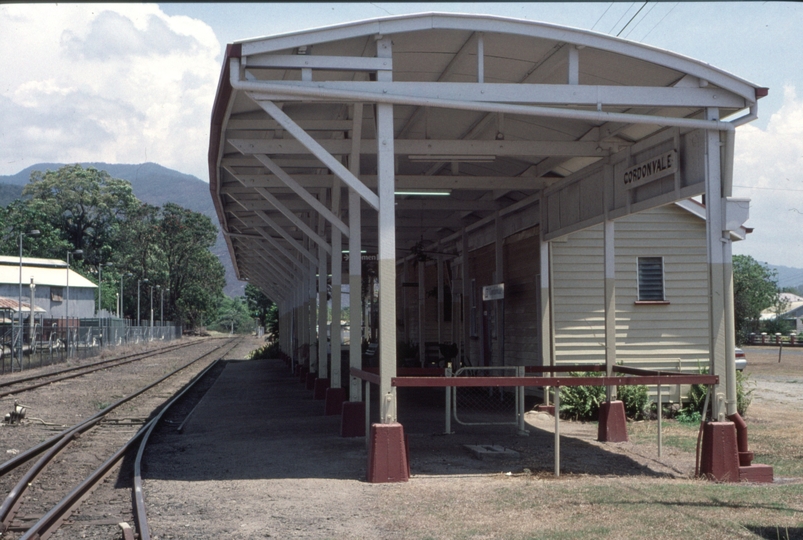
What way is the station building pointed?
to the viewer's left

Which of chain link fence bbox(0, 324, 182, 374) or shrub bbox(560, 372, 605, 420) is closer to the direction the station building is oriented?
the chain link fence
